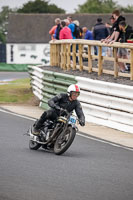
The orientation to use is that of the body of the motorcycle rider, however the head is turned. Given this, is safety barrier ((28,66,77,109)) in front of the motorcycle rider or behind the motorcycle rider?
behind

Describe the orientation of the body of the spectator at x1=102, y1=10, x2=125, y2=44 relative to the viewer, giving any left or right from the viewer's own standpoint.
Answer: facing to the left of the viewer

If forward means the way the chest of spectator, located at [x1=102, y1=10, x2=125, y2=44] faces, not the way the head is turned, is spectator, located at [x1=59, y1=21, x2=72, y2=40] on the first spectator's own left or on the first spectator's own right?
on the first spectator's own right

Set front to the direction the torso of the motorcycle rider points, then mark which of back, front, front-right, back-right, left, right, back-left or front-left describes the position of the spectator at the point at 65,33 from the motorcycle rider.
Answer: back-left

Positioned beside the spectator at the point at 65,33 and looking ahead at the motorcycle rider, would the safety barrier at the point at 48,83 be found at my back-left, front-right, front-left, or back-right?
front-right

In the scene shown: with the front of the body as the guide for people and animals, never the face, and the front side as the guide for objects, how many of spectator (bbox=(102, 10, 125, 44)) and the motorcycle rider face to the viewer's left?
1

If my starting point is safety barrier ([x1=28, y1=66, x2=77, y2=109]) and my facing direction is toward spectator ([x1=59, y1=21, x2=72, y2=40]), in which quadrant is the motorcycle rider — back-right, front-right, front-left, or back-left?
back-right
